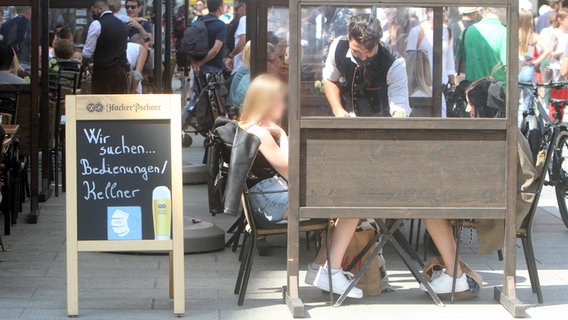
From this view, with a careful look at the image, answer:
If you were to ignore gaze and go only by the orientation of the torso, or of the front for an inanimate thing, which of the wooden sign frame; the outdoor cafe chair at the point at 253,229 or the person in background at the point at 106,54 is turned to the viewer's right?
the outdoor cafe chair

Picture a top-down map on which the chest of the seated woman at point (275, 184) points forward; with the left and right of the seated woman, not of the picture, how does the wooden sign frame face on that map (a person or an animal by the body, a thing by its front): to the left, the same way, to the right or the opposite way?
to the right

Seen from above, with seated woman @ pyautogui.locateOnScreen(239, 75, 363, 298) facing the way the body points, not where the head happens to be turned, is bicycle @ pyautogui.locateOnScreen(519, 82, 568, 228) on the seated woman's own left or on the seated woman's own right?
on the seated woman's own left

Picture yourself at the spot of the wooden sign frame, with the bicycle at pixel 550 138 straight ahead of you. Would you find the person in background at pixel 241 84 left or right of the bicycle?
left

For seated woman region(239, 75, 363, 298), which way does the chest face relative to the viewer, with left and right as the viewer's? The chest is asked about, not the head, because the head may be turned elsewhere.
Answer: facing to the right of the viewer

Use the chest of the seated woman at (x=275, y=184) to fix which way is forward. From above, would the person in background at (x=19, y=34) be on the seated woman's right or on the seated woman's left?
on the seated woman's left

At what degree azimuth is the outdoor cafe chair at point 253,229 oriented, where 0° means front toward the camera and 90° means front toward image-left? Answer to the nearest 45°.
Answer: approximately 270°

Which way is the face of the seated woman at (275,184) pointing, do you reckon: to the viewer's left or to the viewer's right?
to the viewer's right

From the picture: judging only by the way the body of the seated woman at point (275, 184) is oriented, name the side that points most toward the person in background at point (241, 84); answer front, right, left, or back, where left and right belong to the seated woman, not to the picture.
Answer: left
